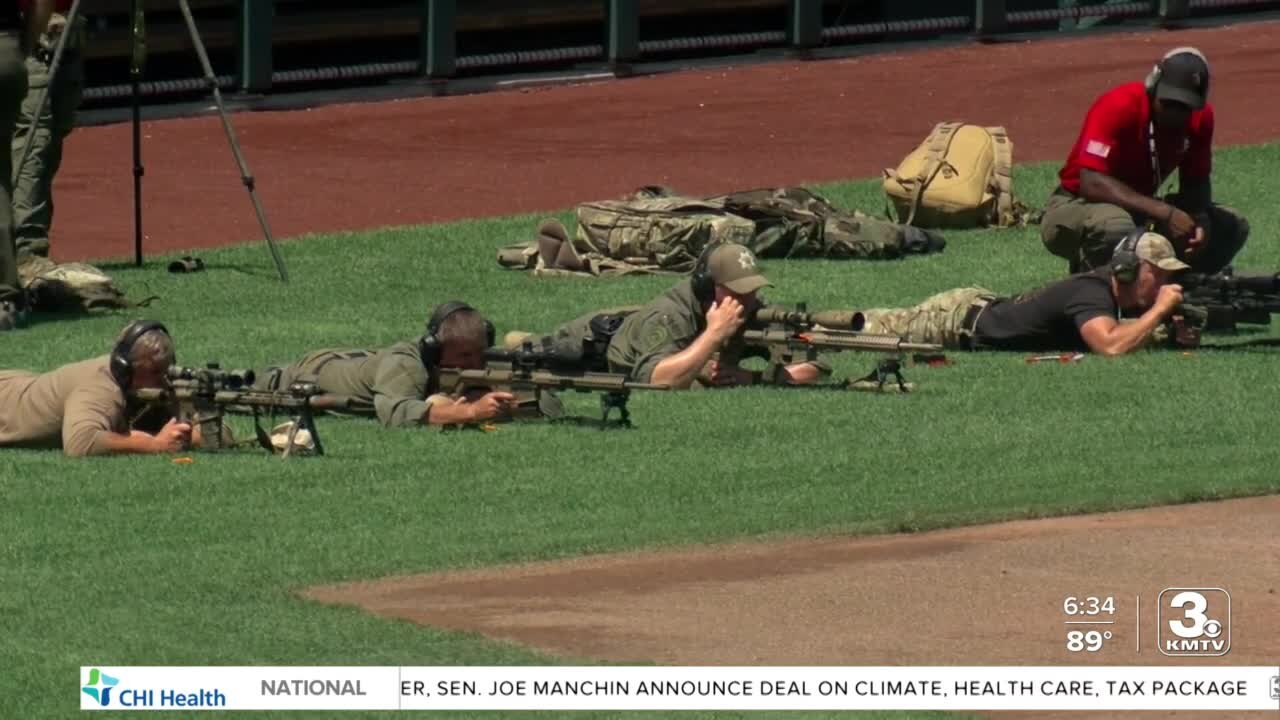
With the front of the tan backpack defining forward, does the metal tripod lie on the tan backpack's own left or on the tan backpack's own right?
on the tan backpack's own right

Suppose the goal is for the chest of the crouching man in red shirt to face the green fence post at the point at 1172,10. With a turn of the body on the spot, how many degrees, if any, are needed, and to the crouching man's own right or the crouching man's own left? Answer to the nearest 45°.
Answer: approximately 135° to the crouching man's own left

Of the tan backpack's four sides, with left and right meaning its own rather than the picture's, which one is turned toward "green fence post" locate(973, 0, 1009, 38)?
back

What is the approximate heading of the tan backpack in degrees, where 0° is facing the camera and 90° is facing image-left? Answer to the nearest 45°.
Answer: approximately 0°

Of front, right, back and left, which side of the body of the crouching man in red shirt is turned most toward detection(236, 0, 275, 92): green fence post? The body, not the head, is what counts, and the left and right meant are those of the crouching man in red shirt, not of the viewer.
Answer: back

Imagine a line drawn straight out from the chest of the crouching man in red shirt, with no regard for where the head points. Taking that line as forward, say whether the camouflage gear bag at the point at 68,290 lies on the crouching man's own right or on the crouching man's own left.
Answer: on the crouching man's own right

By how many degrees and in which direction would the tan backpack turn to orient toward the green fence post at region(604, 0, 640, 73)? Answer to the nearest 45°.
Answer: approximately 180°

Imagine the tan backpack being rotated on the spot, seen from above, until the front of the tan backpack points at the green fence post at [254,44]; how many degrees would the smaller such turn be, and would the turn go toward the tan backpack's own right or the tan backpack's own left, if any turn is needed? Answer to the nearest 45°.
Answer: approximately 135° to the tan backpack's own right

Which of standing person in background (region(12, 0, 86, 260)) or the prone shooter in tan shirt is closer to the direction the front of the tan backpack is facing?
the prone shooter in tan shirt

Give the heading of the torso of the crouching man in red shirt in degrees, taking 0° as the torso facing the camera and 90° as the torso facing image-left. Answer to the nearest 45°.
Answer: approximately 315°

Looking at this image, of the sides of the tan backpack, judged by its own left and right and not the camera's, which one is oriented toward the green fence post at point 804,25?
back
